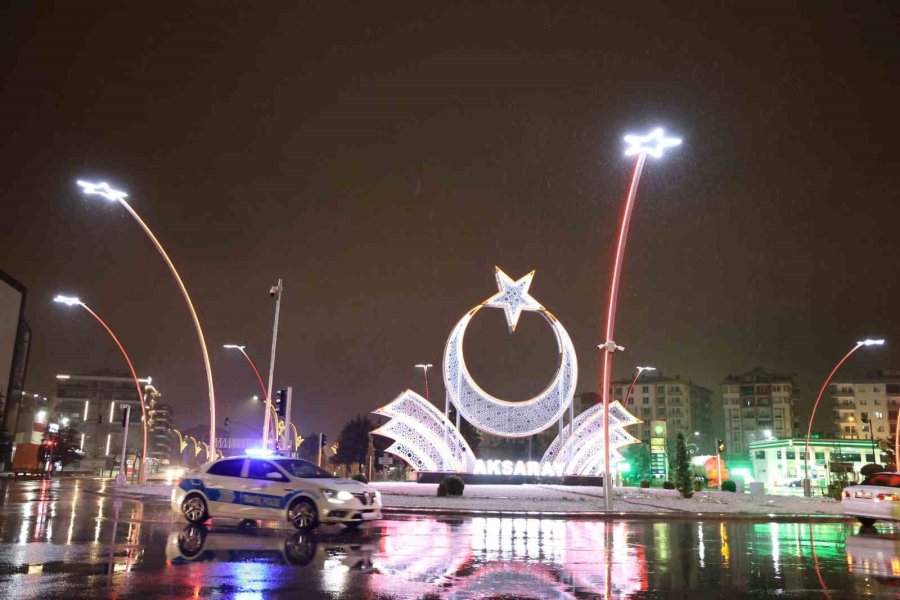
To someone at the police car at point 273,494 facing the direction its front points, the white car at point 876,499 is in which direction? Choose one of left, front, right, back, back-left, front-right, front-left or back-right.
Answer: front-left

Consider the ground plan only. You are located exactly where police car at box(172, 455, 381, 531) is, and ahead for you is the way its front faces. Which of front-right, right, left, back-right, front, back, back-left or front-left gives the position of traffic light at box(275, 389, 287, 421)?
back-left

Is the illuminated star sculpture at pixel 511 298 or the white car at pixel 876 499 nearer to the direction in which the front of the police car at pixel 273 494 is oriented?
the white car

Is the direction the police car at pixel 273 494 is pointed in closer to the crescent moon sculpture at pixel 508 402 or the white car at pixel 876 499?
the white car

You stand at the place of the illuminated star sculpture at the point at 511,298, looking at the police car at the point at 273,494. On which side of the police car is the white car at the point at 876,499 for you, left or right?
left

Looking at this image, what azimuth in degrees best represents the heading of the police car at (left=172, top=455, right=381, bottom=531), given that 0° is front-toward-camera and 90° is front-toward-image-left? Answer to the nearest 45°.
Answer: approximately 315°

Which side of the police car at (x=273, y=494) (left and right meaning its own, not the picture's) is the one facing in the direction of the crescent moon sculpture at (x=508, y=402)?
left

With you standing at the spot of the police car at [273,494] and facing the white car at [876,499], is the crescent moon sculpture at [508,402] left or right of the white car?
left
